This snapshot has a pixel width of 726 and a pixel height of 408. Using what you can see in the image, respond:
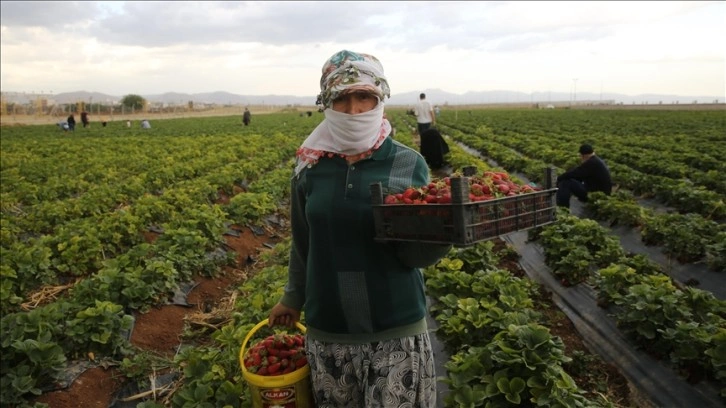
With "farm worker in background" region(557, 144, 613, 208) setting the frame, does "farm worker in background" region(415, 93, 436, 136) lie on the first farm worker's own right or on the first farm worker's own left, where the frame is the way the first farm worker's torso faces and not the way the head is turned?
on the first farm worker's own right

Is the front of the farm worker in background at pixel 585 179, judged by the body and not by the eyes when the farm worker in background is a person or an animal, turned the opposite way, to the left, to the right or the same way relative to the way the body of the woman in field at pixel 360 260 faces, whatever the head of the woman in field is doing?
to the right

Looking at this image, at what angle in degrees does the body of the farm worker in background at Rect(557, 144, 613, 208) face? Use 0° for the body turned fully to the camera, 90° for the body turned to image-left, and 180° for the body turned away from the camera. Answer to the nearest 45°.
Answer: approximately 90°

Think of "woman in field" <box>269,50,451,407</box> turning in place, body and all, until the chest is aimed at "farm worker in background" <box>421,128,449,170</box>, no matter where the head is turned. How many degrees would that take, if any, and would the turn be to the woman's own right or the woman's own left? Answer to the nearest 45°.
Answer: approximately 180°

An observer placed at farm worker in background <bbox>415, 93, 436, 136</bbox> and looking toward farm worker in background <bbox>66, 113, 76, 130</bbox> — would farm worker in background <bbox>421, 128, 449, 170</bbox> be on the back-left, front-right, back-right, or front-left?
back-left

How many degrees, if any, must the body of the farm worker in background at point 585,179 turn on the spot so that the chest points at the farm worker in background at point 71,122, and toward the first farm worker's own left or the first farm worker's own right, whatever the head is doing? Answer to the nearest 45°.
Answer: approximately 45° to the first farm worker's own right

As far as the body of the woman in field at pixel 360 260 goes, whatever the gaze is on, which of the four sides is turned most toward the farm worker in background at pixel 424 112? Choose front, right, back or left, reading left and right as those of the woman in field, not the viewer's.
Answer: back

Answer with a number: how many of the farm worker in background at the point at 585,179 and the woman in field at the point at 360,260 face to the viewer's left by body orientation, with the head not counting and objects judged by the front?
1

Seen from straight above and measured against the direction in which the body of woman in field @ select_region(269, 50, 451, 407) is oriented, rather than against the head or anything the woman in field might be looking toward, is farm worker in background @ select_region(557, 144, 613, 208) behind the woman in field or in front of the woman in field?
behind
